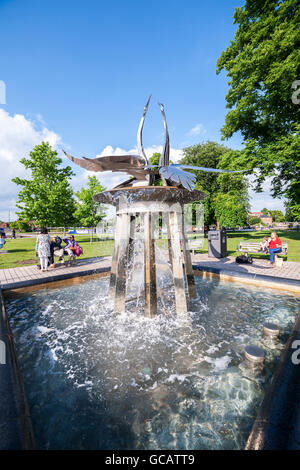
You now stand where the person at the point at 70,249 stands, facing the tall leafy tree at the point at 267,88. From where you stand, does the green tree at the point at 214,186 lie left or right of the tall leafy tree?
left

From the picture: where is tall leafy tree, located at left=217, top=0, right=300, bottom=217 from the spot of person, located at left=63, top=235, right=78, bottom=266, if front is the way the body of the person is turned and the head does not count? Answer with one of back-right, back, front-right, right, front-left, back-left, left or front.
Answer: back-left

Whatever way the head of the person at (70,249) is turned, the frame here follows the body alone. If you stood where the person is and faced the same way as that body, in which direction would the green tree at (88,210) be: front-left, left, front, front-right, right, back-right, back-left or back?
back-right

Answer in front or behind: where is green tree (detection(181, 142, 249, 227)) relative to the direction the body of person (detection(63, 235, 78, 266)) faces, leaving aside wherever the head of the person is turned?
behind

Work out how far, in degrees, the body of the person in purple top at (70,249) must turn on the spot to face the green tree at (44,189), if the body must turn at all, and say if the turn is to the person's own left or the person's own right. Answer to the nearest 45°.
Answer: approximately 135° to the person's own right

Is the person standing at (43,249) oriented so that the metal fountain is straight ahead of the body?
no

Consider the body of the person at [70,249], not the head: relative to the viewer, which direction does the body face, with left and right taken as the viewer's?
facing the viewer and to the left of the viewer
